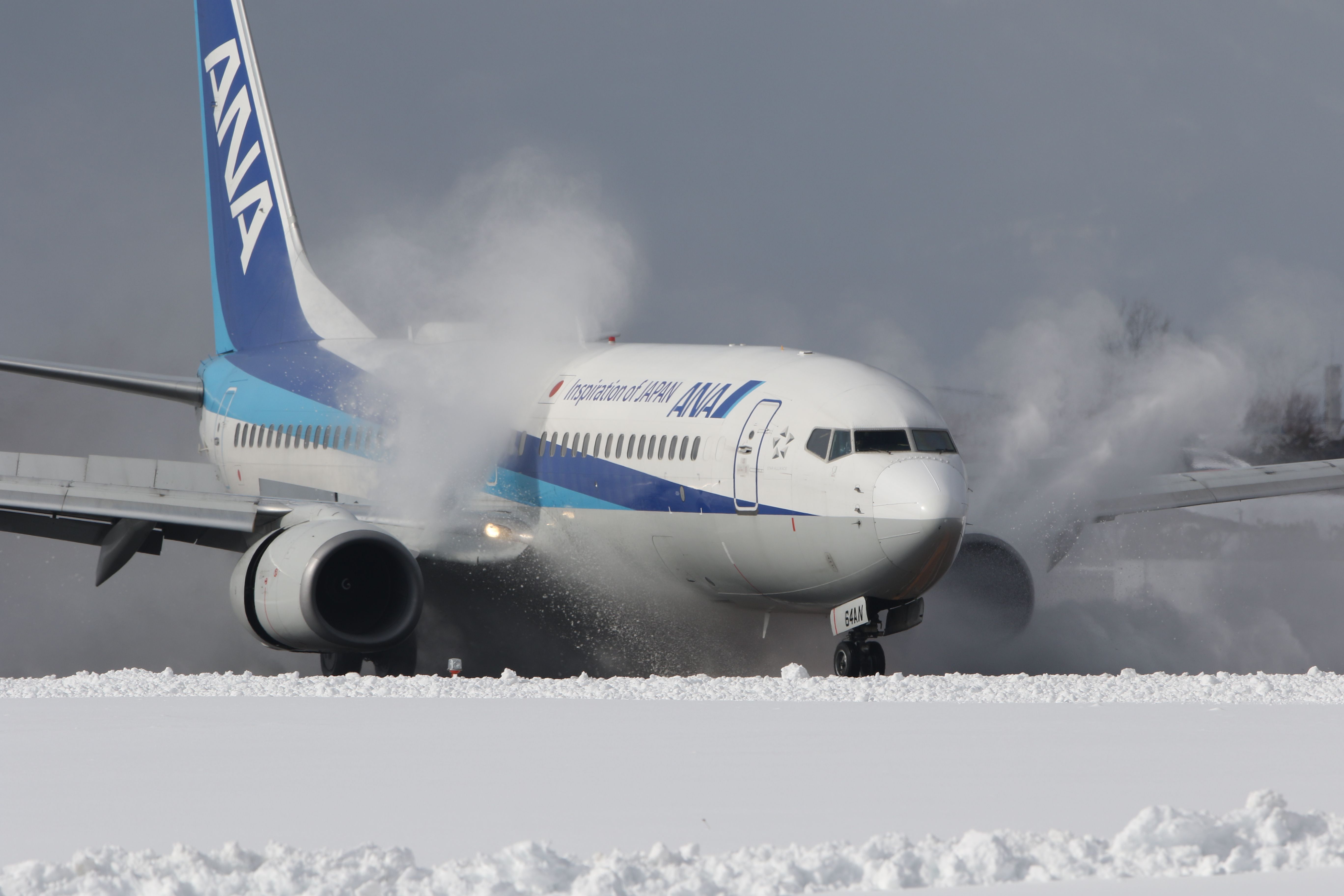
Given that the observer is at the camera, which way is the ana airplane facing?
facing the viewer and to the right of the viewer
